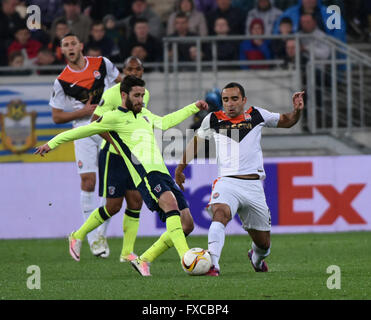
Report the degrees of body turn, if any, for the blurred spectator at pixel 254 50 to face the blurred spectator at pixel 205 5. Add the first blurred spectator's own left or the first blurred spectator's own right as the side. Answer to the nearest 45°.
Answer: approximately 135° to the first blurred spectator's own right

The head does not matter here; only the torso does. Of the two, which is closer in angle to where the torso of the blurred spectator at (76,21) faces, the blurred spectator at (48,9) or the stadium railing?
the stadium railing

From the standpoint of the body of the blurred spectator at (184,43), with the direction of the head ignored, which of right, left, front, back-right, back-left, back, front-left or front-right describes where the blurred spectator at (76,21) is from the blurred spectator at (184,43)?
right

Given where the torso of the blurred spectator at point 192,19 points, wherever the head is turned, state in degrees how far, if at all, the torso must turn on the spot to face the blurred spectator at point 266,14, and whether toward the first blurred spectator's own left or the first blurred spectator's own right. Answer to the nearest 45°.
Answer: approximately 90° to the first blurred spectator's own left

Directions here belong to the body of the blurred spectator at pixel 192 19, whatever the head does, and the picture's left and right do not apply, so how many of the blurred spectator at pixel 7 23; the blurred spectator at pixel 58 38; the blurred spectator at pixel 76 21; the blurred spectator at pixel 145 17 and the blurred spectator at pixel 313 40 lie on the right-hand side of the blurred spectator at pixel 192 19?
4

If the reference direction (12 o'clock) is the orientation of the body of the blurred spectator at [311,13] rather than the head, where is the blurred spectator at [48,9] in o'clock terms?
the blurred spectator at [48,9] is roughly at 3 o'clock from the blurred spectator at [311,13].

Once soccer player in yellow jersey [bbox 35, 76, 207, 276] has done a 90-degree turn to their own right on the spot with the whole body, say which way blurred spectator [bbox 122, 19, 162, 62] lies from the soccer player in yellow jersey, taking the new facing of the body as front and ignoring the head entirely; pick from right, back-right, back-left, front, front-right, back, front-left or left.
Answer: back-right

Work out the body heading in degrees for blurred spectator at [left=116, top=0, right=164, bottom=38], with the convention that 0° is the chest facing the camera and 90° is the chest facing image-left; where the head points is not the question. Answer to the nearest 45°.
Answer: approximately 0°

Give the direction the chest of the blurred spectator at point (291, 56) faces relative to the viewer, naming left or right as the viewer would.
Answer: facing the viewer

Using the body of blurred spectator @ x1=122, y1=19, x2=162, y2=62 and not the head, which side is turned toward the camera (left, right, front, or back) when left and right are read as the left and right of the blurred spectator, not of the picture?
front

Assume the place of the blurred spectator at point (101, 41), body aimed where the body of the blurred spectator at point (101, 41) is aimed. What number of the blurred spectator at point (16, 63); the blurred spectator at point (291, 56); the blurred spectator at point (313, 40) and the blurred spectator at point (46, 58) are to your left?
2

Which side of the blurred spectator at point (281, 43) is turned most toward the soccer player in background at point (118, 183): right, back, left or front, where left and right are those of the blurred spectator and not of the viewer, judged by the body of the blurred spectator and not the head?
front

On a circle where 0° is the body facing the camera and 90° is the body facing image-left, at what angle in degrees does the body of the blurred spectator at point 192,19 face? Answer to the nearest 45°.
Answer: approximately 0°
